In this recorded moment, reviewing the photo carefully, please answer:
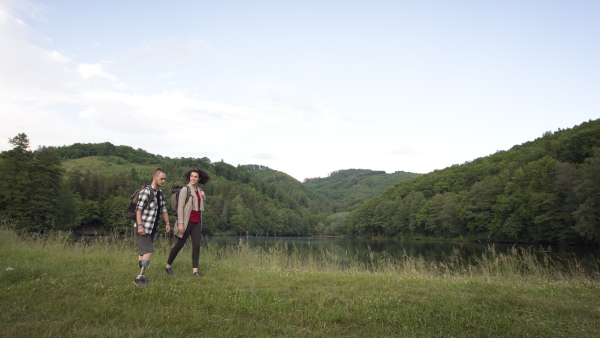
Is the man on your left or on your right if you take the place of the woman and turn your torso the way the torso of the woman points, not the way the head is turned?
on your right

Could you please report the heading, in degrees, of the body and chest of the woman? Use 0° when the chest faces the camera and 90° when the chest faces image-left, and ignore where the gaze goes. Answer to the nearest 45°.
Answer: approximately 315°

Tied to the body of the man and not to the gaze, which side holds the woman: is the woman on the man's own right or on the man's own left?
on the man's own left
